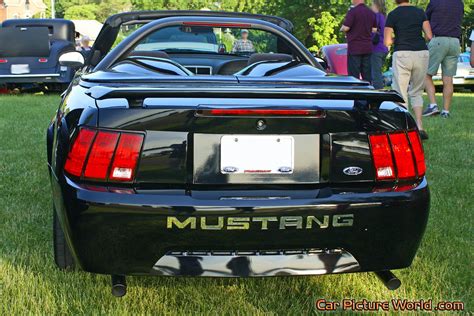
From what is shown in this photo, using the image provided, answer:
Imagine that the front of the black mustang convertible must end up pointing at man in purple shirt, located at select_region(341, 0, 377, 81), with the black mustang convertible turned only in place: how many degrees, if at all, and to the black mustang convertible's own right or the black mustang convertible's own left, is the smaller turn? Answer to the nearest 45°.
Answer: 0° — it already faces them

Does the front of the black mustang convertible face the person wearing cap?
yes

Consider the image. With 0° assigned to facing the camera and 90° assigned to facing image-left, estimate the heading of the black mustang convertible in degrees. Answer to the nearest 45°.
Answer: approximately 180°

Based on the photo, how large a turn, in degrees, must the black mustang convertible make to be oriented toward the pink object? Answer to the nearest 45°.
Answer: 0° — it already faces it

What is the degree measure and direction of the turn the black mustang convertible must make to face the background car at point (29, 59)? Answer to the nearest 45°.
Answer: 0° — it already faces it
